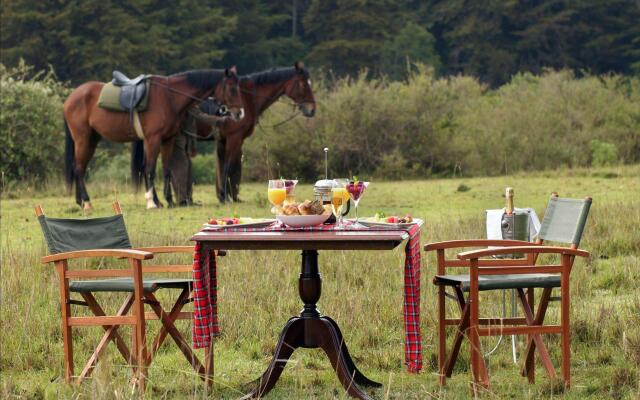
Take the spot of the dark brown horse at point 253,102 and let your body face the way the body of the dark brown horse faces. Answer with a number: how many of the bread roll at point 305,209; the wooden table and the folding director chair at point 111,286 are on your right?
3

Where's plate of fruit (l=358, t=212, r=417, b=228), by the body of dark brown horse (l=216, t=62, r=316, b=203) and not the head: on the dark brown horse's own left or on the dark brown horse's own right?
on the dark brown horse's own right

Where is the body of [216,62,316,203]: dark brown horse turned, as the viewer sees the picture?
to the viewer's right

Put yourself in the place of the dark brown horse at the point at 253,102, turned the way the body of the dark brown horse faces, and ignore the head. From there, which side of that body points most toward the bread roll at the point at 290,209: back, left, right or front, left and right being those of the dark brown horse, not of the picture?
right

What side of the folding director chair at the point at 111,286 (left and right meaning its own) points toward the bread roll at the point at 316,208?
front

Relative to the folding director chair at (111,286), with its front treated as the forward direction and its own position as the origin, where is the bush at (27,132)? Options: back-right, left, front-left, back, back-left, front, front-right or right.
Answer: back-left

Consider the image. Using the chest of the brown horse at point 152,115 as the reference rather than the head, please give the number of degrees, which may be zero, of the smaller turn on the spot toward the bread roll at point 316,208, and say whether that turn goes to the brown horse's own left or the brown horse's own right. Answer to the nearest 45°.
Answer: approximately 90° to the brown horse's own right

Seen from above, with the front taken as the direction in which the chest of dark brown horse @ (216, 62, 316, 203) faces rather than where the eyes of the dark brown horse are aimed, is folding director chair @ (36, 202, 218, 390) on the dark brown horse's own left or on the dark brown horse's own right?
on the dark brown horse's own right

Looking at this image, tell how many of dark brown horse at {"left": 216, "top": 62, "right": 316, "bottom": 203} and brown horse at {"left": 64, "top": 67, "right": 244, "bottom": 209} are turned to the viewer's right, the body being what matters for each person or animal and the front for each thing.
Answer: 2

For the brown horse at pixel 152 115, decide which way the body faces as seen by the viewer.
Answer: to the viewer's right

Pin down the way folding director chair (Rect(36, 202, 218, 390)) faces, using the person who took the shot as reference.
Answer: facing the viewer and to the right of the viewer

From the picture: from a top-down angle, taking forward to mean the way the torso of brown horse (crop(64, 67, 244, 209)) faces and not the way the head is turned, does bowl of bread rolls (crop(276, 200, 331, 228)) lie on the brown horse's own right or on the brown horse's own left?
on the brown horse's own right

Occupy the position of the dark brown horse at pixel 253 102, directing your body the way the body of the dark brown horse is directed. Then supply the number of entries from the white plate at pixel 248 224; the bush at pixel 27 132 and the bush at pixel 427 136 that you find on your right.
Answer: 1

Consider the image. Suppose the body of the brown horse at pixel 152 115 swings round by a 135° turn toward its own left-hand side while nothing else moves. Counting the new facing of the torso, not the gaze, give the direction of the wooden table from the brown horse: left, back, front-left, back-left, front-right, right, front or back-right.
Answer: back-left

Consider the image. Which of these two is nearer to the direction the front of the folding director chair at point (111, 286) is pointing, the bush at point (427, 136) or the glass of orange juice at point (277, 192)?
the glass of orange juice
